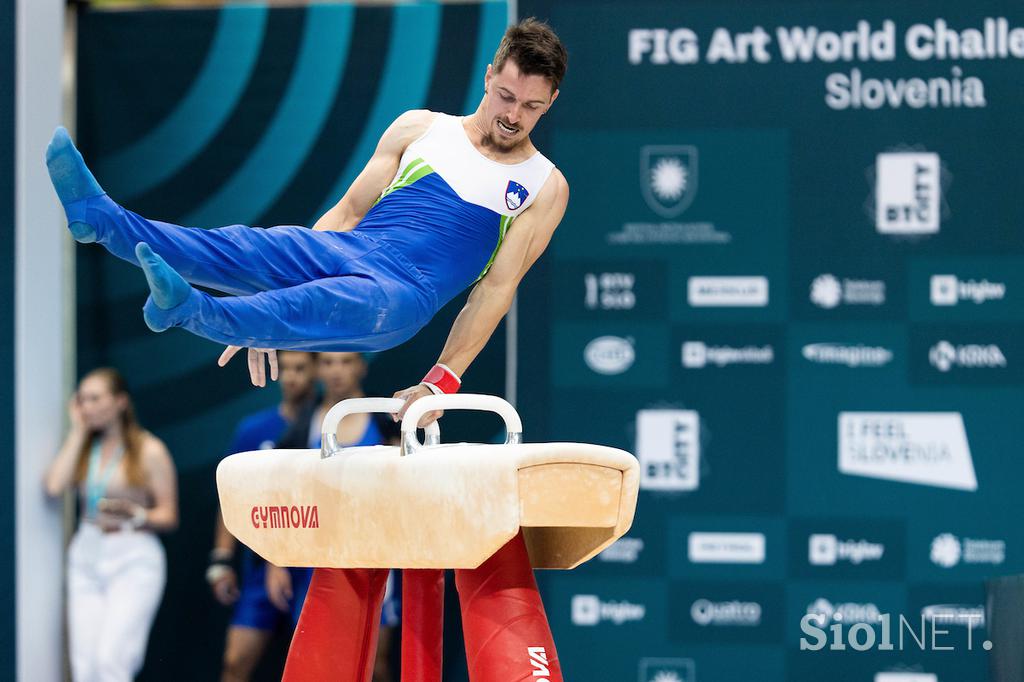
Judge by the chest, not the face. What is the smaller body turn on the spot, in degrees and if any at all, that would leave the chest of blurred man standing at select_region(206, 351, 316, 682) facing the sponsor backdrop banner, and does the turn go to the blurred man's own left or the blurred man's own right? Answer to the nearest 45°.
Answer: approximately 90° to the blurred man's own left

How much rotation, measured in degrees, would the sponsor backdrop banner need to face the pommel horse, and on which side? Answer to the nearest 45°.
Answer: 0° — it already faces it

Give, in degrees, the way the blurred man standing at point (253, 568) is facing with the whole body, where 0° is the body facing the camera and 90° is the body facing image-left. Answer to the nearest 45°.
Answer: approximately 0°

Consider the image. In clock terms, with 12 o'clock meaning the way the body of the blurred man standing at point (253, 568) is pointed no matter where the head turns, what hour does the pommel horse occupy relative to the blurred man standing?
The pommel horse is roughly at 12 o'clock from the blurred man standing.

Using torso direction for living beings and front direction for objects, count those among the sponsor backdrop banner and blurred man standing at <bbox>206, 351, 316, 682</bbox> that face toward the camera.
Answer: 2

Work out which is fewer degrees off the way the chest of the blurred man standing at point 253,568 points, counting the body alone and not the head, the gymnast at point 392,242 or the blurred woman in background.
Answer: the gymnast

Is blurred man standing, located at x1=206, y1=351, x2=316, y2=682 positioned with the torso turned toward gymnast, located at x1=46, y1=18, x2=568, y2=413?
yes

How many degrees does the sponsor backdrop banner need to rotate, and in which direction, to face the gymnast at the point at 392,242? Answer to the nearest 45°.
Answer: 0° — it already faces them

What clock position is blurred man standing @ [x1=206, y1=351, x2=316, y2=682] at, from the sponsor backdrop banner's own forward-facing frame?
The blurred man standing is roughly at 3 o'clock from the sponsor backdrop banner.

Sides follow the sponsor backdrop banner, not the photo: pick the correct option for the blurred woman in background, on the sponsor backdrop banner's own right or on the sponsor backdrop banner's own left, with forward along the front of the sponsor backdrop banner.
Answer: on the sponsor backdrop banner's own right
